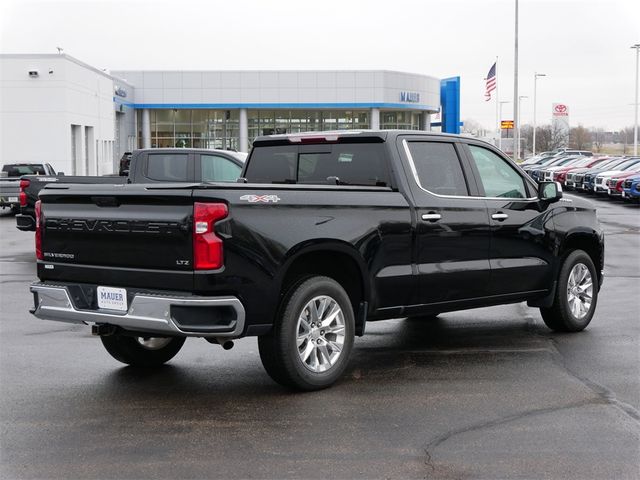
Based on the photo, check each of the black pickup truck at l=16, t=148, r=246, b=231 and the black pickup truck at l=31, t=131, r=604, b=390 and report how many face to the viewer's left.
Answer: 0

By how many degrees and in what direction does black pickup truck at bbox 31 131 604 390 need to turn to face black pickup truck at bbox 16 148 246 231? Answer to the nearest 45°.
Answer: approximately 45° to its left

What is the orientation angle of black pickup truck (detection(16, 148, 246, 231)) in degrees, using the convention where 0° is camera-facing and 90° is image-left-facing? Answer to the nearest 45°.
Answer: approximately 270°

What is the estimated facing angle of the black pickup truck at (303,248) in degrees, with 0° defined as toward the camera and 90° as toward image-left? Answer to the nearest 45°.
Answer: approximately 225°

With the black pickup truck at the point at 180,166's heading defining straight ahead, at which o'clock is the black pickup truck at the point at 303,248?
the black pickup truck at the point at 303,248 is roughly at 3 o'clock from the black pickup truck at the point at 180,166.
